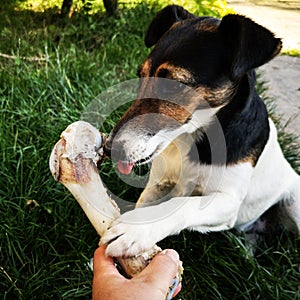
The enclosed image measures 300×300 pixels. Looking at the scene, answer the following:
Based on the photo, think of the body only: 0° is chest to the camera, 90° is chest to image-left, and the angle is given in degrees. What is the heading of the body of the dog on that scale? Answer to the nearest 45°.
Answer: approximately 45°
